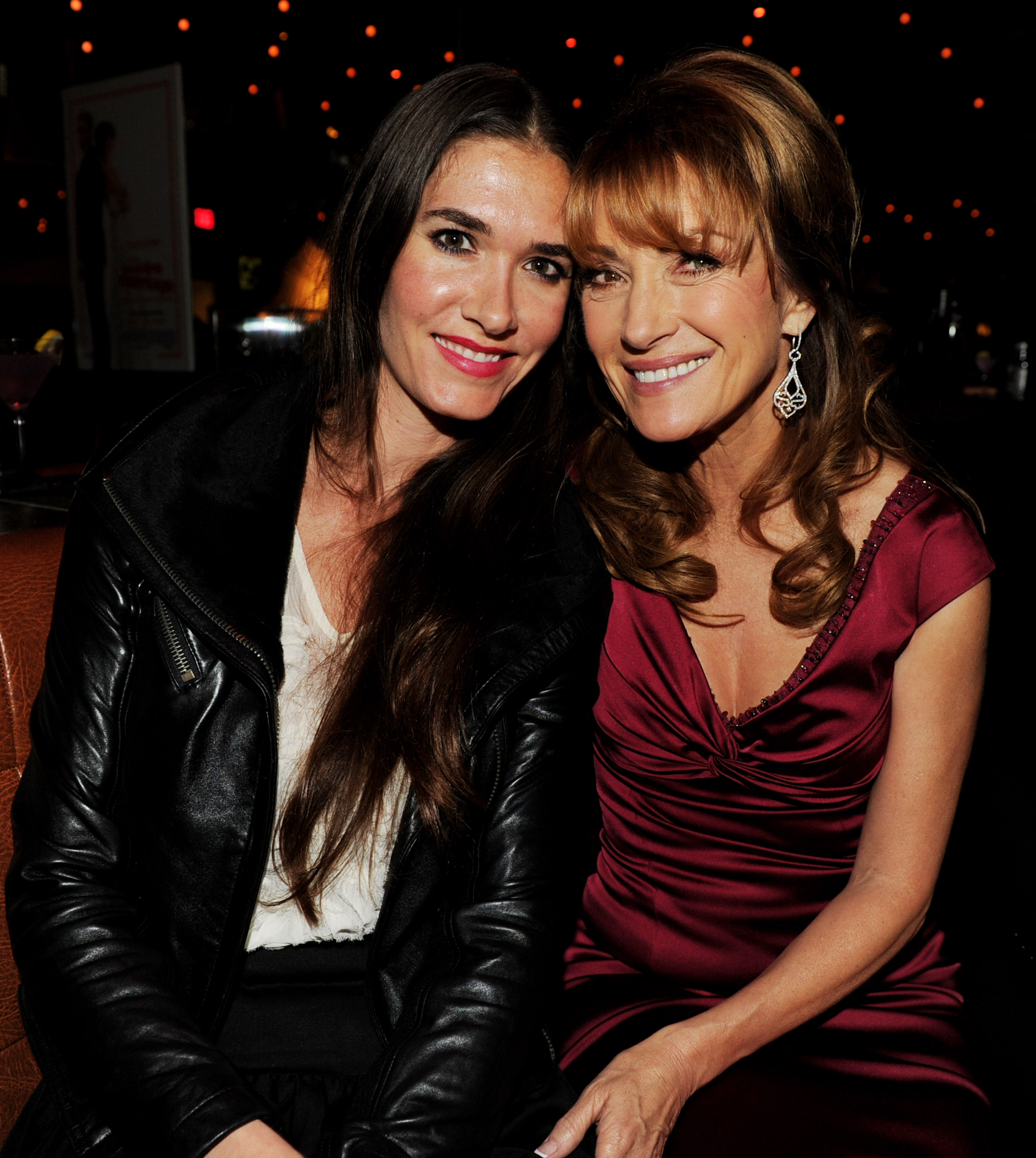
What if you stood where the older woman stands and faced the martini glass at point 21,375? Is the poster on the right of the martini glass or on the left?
right

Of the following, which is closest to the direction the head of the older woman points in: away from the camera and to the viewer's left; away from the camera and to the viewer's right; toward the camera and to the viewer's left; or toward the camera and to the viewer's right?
toward the camera and to the viewer's left

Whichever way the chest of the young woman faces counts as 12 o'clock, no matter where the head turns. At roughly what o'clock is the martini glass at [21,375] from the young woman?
The martini glass is roughly at 5 o'clock from the young woman.

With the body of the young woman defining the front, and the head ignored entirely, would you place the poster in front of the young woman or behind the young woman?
behind

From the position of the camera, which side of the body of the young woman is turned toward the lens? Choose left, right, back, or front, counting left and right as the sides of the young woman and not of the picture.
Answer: front
